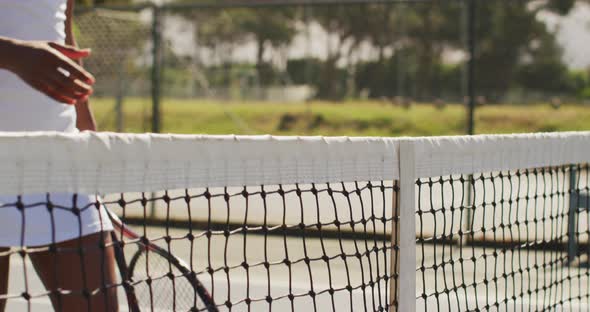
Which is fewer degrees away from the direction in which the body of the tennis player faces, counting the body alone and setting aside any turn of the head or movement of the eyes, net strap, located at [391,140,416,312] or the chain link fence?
the net strap

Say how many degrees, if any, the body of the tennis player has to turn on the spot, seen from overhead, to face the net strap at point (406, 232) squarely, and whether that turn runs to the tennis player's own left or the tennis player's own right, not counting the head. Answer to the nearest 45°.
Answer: approximately 45° to the tennis player's own left

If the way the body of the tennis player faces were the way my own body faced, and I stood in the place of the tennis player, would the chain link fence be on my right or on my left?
on my left

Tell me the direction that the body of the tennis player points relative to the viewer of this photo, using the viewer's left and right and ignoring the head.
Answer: facing the viewer and to the right of the viewer
